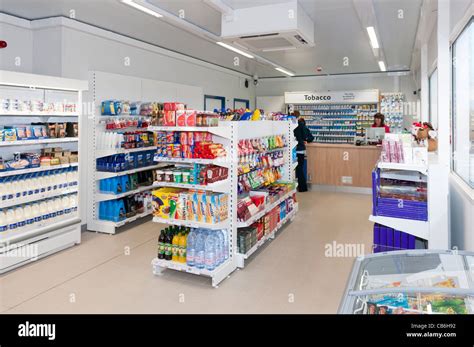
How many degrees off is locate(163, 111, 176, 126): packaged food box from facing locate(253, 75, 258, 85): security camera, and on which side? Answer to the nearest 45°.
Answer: approximately 180°

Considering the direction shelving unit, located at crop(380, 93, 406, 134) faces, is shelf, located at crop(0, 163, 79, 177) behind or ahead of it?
ahead

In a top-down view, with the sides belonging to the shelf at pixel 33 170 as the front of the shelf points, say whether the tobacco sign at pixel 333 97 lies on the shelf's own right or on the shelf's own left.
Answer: on the shelf's own left

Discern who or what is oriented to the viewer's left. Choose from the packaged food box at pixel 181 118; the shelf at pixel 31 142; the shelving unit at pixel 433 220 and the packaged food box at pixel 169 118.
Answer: the shelving unit at pixel 433 220

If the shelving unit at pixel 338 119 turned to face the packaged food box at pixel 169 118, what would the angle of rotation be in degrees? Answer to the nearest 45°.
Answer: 0° — it already faces it

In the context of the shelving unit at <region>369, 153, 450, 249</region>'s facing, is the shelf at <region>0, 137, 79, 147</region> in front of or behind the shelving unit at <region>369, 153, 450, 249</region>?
in front
